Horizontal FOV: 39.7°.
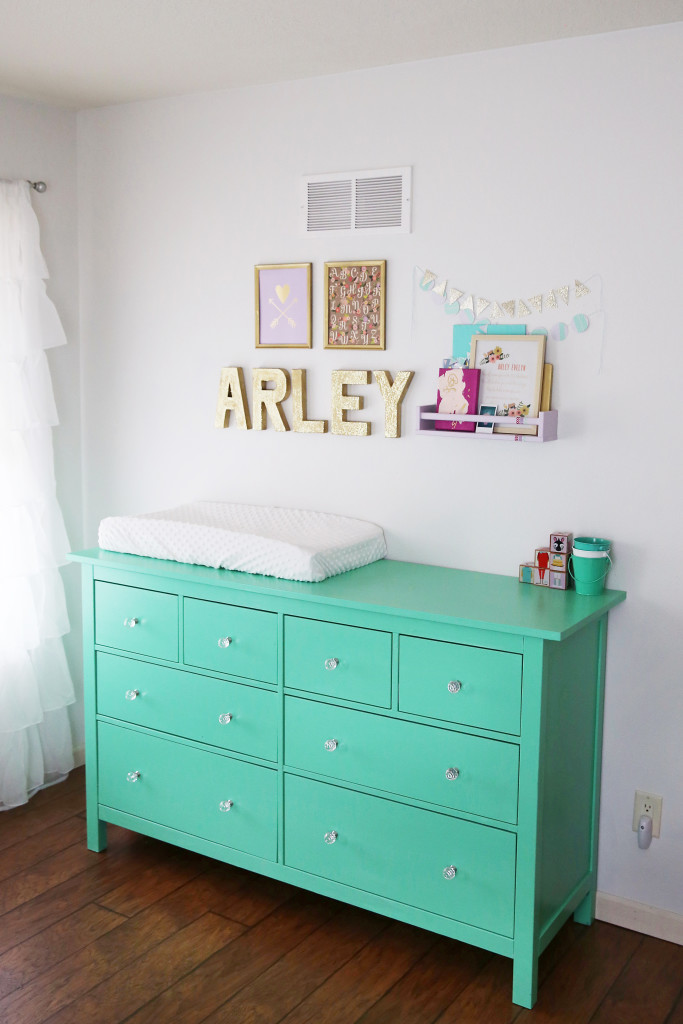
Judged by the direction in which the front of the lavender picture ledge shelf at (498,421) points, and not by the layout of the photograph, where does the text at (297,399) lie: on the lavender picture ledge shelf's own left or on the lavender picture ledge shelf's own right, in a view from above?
on the lavender picture ledge shelf's own right

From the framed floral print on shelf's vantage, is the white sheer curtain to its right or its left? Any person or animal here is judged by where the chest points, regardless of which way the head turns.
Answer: on its right

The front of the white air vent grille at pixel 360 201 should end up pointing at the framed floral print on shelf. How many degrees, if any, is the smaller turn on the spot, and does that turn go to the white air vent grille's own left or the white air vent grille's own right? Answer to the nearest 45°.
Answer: approximately 90° to the white air vent grille's own left

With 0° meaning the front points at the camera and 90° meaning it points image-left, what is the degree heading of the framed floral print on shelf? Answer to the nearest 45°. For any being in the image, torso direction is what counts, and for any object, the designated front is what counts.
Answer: approximately 45°

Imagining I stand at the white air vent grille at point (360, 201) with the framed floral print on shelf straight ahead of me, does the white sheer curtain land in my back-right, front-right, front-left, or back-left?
back-right

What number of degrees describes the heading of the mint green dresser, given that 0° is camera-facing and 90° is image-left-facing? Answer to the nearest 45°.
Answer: approximately 45°
